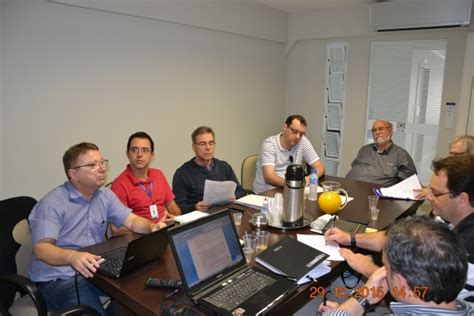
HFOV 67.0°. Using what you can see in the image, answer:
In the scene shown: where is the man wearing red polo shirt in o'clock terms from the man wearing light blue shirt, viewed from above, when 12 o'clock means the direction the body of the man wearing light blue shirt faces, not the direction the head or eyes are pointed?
The man wearing red polo shirt is roughly at 9 o'clock from the man wearing light blue shirt.

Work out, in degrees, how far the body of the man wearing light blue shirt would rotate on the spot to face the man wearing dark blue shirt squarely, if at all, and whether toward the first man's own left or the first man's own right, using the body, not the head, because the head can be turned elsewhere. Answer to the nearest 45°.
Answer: approximately 90° to the first man's own left

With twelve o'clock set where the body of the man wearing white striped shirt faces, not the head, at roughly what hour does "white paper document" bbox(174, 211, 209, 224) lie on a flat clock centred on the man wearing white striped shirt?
The white paper document is roughly at 2 o'clock from the man wearing white striped shirt.

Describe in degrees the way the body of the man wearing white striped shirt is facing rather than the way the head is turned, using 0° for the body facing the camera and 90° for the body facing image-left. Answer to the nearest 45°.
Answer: approximately 315°

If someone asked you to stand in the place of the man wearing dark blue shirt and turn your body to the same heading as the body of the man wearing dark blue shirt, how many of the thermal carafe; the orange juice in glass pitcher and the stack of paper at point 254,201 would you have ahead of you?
3
